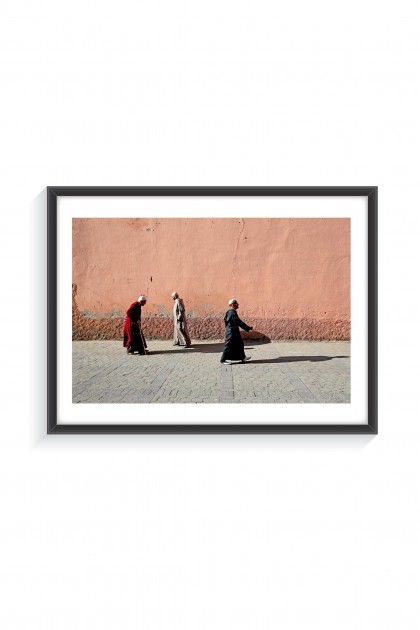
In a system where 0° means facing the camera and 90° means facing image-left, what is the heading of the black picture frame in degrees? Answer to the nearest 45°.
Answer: approximately 0°
